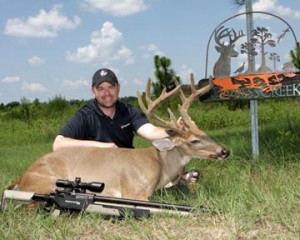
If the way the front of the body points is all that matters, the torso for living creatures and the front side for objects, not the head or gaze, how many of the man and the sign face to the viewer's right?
0

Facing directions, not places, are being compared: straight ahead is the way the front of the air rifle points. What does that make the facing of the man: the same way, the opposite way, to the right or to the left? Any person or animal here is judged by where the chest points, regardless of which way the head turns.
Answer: to the right

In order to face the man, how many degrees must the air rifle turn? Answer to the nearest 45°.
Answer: approximately 90° to its left

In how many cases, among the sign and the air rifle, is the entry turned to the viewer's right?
1

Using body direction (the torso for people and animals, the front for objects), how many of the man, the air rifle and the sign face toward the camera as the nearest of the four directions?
2

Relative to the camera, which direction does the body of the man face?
toward the camera

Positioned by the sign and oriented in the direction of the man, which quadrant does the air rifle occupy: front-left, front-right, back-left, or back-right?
front-left

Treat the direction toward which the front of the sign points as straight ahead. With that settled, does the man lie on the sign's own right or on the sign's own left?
on the sign's own right

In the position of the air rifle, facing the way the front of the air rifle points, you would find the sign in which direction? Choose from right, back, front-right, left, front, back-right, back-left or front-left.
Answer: front-left

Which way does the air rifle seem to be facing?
to the viewer's right

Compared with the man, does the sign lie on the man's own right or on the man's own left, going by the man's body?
on the man's own left

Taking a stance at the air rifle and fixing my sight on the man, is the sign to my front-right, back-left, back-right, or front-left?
front-right

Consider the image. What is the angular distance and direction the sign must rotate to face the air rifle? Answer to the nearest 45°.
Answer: approximately 45° to its right
